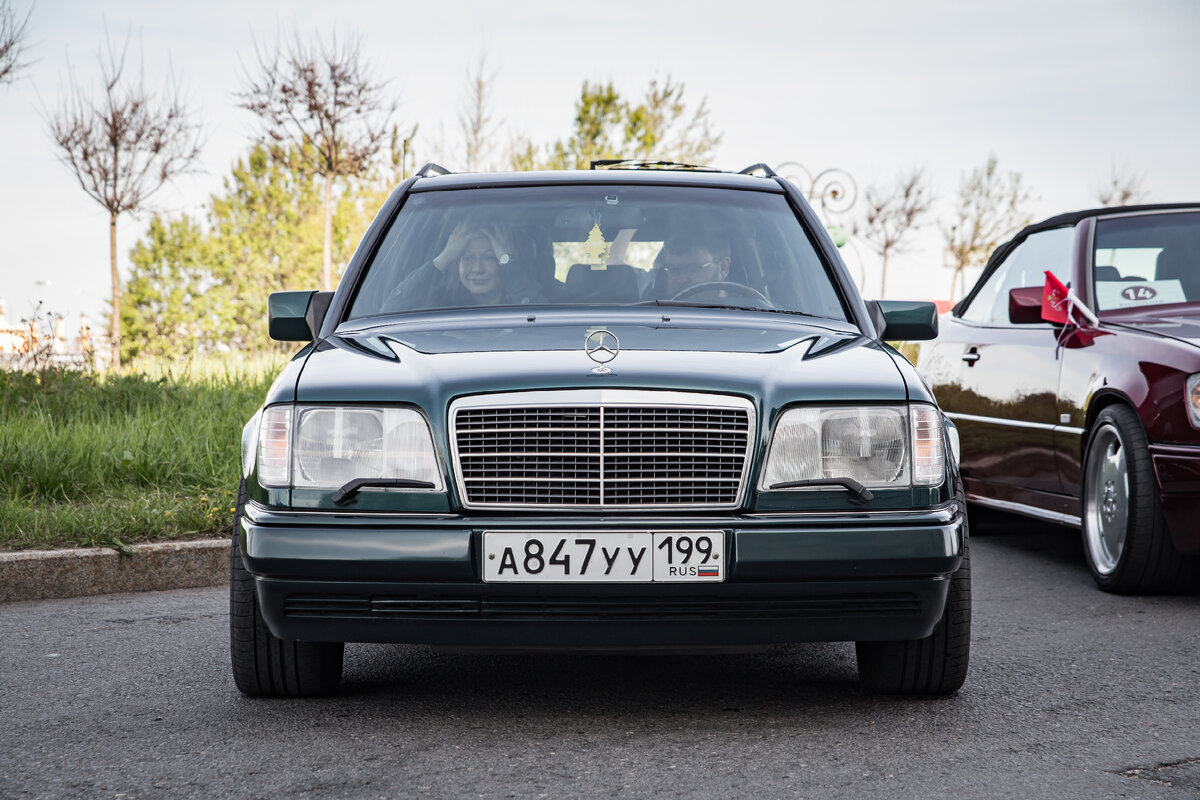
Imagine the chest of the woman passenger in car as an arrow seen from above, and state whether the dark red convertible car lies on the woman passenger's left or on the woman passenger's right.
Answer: on the woman passenger's left

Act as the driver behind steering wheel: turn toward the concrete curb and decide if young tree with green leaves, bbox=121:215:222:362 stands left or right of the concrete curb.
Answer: right

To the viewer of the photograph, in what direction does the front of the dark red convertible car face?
facing the viewer and to the right of the viewer

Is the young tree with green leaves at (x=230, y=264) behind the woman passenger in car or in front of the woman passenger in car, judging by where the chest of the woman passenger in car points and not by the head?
behind

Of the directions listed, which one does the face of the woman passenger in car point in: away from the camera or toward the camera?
toward the camera

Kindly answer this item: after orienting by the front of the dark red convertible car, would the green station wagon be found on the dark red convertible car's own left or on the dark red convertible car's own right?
on the dark red convertible car's own right

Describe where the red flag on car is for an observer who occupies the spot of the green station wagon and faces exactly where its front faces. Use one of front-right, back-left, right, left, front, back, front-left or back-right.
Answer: back-left

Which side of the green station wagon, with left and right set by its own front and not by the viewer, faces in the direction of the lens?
front
